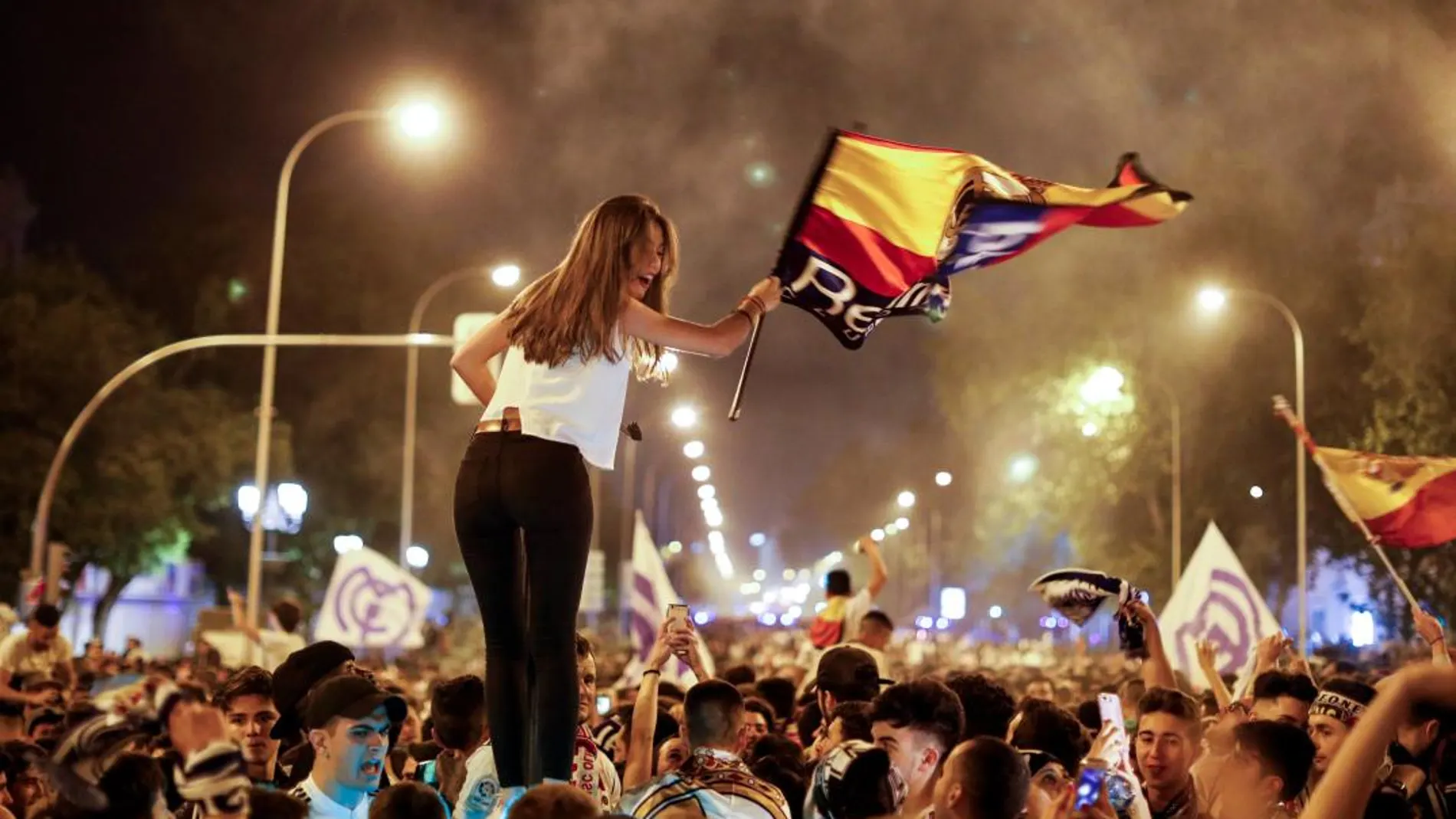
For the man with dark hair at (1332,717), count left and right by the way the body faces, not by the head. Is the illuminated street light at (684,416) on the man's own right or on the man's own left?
on the man's own right

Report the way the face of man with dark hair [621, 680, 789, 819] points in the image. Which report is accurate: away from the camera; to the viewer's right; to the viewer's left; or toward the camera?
away from the camera

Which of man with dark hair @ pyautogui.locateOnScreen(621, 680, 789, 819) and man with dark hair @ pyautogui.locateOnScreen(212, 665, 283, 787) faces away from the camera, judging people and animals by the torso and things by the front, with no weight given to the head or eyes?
man with dark hair @ pyautogui.locateOnScreen(621, 680, 789, 819)

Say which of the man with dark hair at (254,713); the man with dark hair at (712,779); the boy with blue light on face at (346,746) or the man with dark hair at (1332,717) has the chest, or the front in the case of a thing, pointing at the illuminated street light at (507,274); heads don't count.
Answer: the man with dark hair at (712,779)

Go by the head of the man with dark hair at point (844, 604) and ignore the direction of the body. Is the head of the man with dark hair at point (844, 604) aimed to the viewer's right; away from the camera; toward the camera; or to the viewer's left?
away from the camera

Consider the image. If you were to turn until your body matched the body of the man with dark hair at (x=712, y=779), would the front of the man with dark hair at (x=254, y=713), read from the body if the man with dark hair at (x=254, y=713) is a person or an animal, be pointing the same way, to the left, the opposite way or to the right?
the opposite way

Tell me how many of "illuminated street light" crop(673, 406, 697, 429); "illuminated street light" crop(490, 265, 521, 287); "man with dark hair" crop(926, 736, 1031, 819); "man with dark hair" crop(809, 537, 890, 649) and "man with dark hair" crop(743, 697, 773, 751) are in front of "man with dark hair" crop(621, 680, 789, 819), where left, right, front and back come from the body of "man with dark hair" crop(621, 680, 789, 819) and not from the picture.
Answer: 4

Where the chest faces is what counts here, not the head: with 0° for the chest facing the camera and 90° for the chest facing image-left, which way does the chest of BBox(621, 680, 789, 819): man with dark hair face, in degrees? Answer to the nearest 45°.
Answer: approximately 180°
